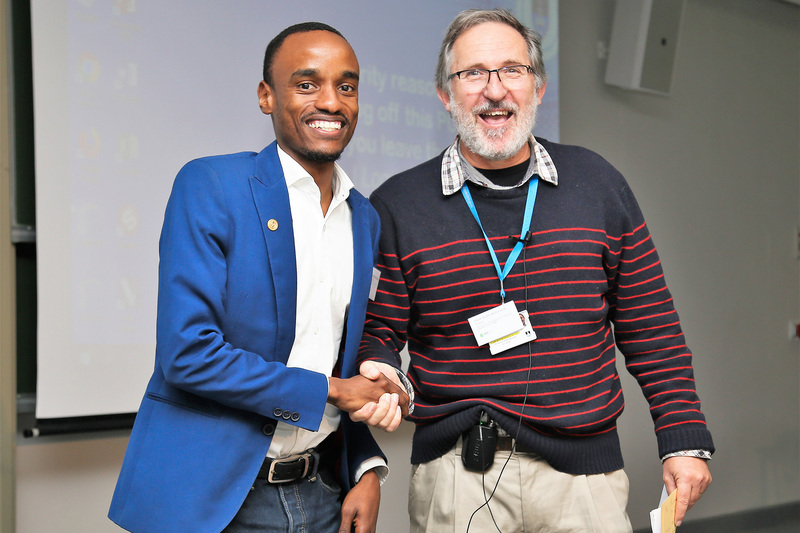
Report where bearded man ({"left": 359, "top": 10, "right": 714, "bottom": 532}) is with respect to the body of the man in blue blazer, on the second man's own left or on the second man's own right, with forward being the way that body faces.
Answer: on the second man's own left

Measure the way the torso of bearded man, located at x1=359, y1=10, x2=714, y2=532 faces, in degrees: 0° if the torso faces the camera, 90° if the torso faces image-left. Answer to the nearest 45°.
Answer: approximately 0°

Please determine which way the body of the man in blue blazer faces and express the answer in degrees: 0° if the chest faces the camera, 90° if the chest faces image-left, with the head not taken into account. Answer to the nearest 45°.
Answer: approximately 315°
